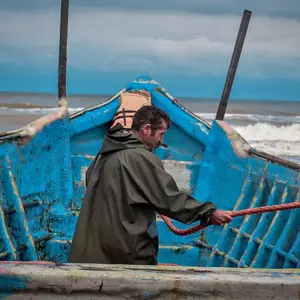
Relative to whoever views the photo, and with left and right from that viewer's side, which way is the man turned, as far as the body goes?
facing away from the viewer and to the right of the viewer

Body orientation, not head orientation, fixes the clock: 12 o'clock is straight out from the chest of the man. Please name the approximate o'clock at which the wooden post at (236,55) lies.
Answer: The wooden post is roughly at 11 o'clock from the man.

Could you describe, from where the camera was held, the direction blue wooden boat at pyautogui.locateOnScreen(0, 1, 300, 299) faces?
facing away from the viewer

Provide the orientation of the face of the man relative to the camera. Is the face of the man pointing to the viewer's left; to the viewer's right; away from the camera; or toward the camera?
to the viewer's right
